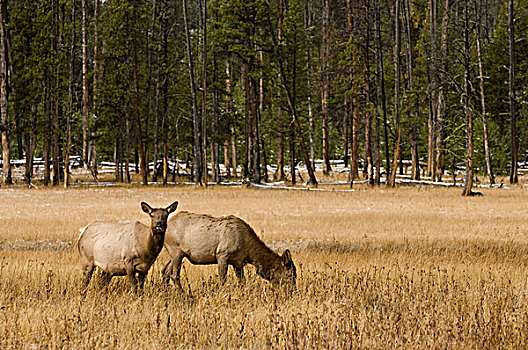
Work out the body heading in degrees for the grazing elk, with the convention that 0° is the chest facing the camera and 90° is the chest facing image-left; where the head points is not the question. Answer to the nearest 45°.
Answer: approximately 270°

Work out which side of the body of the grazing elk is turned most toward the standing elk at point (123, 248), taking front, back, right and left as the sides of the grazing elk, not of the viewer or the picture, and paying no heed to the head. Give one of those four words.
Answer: back
